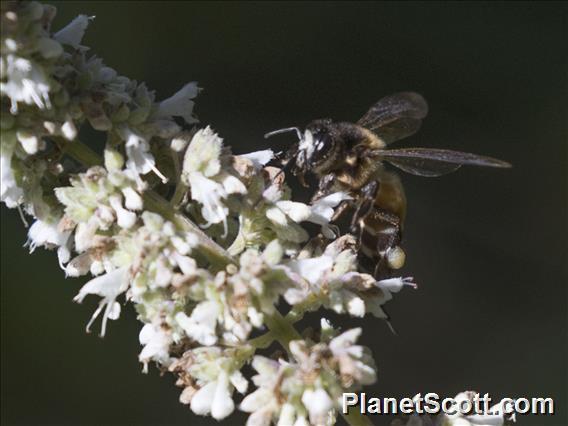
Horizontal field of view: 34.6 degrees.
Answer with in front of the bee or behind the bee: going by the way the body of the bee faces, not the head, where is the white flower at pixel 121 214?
in front

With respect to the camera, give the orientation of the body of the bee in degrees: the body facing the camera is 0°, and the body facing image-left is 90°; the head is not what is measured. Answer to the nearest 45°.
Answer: approximately 90°

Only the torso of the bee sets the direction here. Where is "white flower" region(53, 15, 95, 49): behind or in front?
in front
